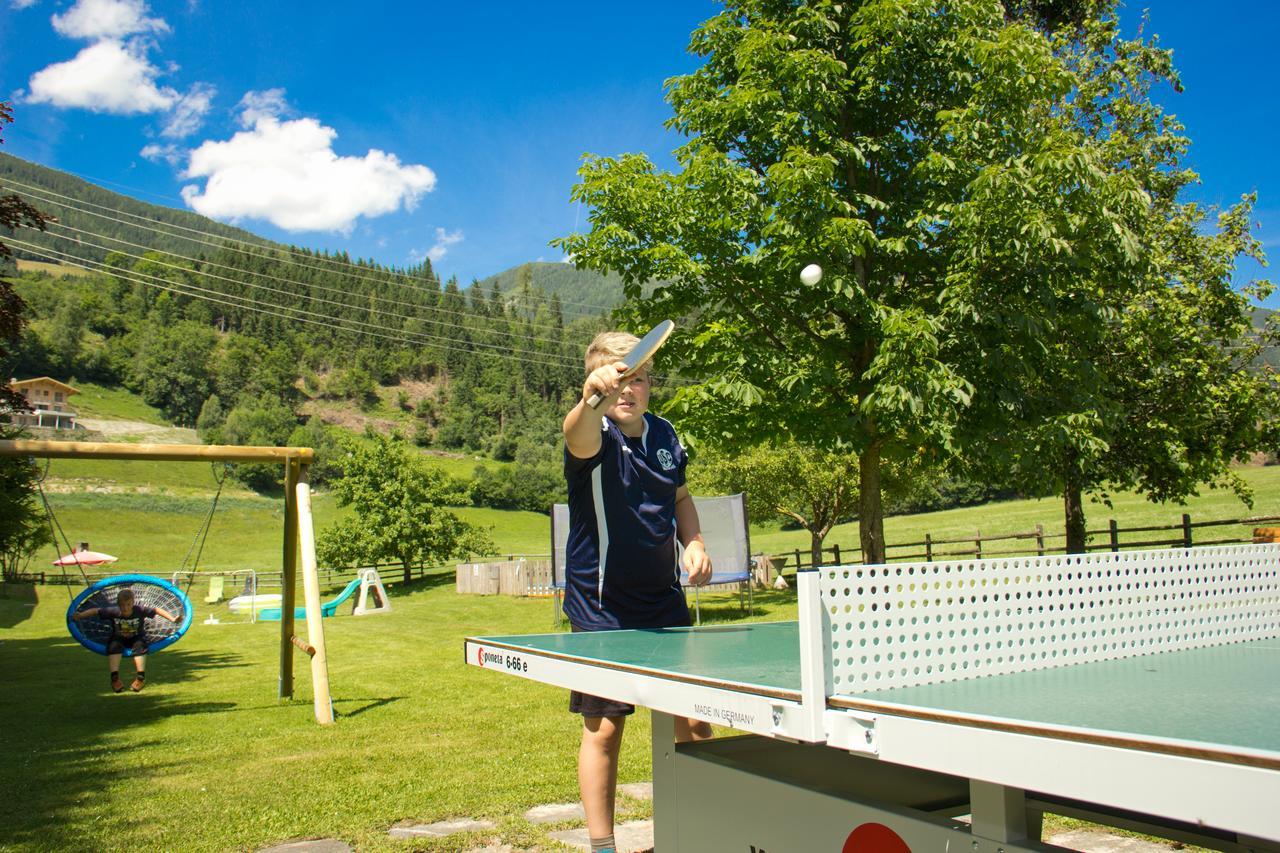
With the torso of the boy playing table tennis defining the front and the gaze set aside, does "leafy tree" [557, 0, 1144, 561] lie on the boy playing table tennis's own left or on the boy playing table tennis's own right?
on the boy playing table tennis's own left

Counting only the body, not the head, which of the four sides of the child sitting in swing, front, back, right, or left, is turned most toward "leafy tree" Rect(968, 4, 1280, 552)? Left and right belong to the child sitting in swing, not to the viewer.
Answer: left

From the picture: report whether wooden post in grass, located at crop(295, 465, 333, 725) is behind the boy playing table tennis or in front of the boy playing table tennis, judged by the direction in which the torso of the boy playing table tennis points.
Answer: behind

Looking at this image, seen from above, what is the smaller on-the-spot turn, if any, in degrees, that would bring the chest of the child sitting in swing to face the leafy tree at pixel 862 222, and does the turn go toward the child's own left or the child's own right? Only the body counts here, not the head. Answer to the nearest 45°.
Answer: approximately 90° to the child's own left

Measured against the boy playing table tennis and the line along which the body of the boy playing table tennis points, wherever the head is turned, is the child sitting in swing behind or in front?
behind

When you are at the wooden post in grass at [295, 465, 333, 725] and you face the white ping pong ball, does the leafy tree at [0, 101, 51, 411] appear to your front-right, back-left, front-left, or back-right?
back-left

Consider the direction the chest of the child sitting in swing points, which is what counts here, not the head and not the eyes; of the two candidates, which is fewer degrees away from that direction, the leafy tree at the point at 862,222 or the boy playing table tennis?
the boy playing table tennis

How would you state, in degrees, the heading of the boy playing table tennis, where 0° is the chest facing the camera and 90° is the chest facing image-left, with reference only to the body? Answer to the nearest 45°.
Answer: approximately 315°

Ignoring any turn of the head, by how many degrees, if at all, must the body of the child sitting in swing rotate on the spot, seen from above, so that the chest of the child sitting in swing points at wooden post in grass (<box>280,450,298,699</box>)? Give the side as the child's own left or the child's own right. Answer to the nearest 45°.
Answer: approximately 45° to the child's own left
